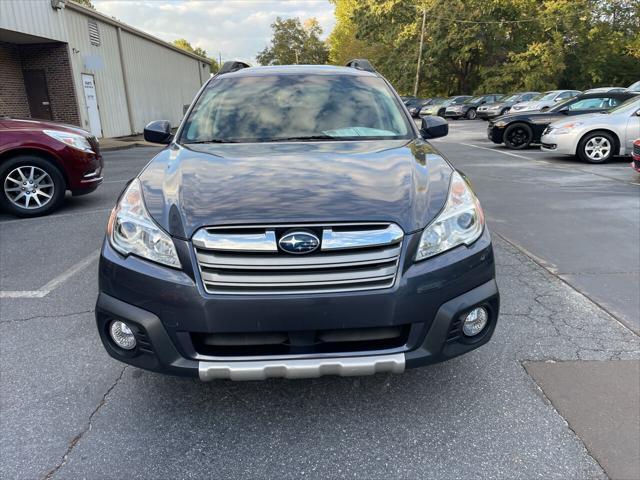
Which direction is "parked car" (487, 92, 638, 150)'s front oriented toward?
to the viewer's left

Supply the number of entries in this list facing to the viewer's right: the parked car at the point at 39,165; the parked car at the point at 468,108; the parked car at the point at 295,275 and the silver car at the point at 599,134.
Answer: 1

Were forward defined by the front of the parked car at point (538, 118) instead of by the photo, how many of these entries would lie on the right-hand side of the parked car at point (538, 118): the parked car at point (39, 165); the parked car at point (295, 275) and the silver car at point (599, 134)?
0

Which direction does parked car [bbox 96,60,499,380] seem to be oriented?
toward the camera

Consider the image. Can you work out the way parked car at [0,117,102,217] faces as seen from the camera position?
facing to the right of the viewer

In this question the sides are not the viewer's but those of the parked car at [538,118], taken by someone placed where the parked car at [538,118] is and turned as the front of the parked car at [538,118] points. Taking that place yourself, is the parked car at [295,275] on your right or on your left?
on your left

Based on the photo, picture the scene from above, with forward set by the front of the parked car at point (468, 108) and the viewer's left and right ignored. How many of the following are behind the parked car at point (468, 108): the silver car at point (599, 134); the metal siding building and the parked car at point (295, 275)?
0

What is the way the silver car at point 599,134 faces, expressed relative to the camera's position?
facing to the left of the viewer

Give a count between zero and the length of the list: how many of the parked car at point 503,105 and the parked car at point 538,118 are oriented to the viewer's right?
0

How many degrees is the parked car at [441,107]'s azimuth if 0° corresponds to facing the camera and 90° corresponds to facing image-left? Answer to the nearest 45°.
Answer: approximately 45°

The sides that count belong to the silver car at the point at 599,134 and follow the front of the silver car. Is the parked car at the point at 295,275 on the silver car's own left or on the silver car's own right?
on the silver car's own left

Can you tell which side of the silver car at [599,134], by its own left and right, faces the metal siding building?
front

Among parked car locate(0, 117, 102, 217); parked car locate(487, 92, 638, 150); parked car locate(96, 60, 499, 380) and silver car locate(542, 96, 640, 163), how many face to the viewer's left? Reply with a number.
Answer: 2

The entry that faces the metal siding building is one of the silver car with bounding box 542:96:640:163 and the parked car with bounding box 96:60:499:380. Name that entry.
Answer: the silver car

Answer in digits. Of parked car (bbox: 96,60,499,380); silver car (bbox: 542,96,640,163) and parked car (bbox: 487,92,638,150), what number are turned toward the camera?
1
